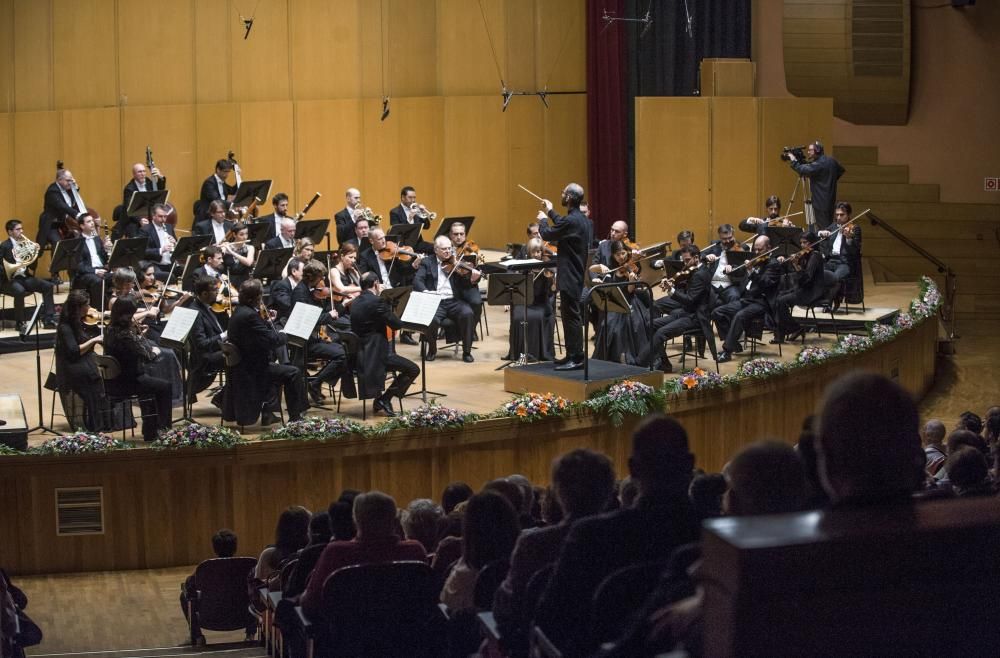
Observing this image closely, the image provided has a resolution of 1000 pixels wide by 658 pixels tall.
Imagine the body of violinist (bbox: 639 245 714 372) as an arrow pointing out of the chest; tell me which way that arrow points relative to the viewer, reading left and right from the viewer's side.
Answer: facing to the left of the viewer

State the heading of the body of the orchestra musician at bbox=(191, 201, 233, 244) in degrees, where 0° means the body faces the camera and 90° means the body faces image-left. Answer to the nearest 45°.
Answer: approximately 315°

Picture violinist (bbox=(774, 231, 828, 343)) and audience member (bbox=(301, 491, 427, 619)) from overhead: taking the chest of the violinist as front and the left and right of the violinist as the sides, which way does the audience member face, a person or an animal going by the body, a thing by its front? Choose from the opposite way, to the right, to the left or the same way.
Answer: to the right

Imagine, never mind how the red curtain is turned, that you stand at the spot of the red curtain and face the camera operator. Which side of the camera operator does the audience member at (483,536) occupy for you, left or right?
right

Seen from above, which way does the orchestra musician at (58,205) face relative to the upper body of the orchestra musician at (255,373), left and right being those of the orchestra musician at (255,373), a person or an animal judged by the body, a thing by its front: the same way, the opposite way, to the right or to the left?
to the right

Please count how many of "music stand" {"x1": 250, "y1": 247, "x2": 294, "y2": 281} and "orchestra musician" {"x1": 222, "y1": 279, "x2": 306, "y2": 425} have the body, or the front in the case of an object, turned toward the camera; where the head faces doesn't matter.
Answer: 0

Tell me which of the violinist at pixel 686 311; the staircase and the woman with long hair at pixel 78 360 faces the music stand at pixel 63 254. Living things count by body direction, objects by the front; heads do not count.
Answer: the violinist

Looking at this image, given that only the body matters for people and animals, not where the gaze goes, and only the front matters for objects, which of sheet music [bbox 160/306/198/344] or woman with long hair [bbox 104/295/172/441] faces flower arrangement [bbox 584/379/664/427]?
the woman with long hair

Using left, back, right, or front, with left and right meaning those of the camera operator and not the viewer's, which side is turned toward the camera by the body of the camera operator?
left

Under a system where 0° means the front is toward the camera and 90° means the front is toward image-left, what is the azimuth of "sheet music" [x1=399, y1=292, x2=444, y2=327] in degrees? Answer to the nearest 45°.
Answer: approximately 45°
